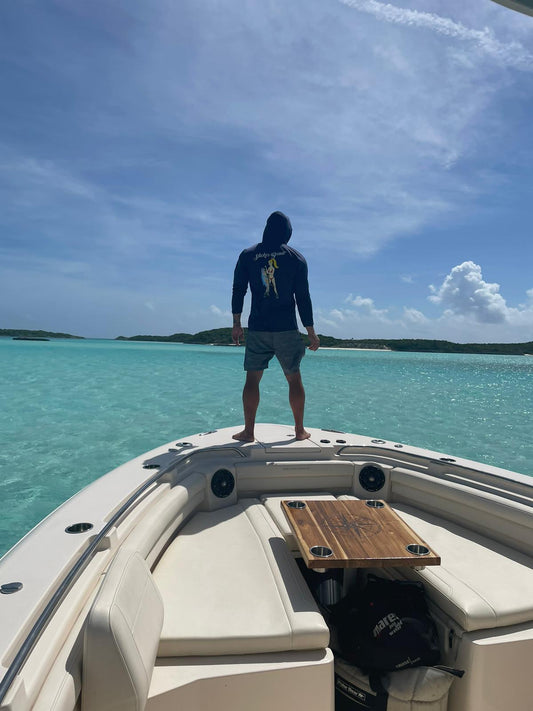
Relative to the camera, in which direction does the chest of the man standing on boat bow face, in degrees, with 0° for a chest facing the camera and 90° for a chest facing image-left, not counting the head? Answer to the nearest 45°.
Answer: approximately 180°

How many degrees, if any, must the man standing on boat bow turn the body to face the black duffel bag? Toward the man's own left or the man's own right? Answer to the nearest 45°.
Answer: approximately 180°

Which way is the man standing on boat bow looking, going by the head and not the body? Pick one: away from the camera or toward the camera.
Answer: away from the camera
